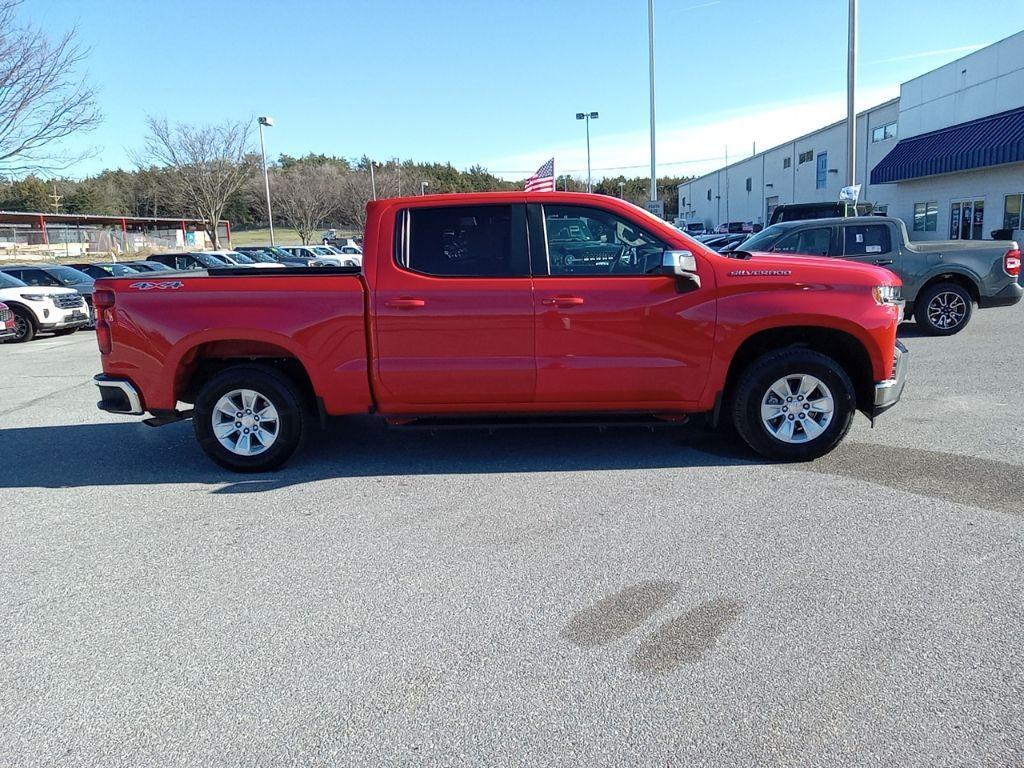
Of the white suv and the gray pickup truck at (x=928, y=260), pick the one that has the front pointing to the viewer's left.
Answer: the gray pickup truck

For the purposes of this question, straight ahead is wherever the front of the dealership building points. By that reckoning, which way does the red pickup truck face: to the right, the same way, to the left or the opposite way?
the opposite way

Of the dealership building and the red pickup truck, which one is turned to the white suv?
the dealership building

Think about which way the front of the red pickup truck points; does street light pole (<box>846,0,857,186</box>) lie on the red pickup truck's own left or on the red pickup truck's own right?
on the red pickup truck's own left

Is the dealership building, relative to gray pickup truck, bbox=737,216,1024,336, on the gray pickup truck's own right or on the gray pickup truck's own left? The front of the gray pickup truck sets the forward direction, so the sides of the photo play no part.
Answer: on the gray pickup truck's own right

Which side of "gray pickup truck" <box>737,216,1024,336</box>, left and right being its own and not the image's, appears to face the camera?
left

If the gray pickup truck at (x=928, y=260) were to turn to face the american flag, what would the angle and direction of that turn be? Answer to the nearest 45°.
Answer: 0° — it already faces it

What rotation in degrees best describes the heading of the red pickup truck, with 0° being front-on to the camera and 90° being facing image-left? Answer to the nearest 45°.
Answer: approximately 270°

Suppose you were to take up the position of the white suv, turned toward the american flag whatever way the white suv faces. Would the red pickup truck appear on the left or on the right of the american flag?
right

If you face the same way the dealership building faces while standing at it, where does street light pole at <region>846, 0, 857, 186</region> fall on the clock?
The street light pole is roughly at 11 o'clock from the dealership building.

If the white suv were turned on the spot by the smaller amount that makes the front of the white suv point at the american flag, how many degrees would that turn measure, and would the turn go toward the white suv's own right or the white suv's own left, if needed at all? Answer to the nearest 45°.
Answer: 0° — it already faces it

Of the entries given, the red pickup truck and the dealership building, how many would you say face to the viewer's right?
1

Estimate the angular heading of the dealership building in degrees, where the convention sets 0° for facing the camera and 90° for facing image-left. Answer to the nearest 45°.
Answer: approximately 45°
